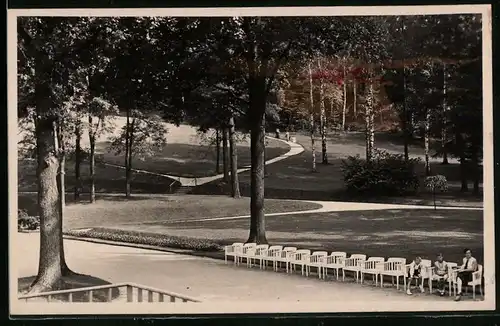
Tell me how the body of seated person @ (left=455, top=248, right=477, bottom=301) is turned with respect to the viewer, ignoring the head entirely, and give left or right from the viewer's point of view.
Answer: facing the viewer and to the left of the viewer

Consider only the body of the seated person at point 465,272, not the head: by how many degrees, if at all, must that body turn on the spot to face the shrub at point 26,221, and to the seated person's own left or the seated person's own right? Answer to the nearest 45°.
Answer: approximately 45° to the seated person's own right

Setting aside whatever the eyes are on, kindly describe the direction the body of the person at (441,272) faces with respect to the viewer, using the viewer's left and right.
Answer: facing the viewer

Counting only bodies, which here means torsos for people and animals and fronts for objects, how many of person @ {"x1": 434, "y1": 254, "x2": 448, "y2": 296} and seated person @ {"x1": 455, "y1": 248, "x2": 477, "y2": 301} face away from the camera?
0

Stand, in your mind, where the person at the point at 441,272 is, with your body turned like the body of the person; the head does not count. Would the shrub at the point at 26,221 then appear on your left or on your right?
on your right
